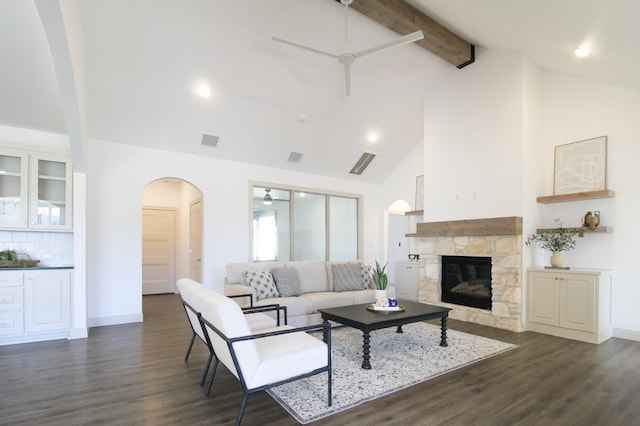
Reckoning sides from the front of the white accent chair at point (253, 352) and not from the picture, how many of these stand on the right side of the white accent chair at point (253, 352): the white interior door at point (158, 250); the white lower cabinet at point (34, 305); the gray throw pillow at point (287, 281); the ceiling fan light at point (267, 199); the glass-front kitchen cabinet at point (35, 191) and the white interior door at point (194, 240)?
0

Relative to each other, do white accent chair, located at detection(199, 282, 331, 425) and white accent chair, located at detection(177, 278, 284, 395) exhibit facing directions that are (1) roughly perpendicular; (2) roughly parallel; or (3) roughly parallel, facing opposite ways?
roughly parallel

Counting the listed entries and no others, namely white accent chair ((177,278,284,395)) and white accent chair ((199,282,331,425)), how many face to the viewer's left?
0

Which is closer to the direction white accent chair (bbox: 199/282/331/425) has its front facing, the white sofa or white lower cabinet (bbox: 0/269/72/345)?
the white sofa

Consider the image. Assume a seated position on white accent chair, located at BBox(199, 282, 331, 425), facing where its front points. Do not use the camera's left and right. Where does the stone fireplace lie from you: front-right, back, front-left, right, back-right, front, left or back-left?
front

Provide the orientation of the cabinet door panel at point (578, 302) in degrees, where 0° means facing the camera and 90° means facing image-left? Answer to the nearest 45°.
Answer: approximately 45°

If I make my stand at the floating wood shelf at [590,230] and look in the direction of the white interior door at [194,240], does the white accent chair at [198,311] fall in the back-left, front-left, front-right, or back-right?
front-left

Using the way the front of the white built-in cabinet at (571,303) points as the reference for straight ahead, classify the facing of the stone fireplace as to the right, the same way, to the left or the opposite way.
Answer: the same way

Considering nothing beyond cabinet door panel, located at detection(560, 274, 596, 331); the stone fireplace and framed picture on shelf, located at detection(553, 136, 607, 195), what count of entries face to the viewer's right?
0

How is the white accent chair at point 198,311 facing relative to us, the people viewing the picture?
facing away from the viewer and to the right of the viewer

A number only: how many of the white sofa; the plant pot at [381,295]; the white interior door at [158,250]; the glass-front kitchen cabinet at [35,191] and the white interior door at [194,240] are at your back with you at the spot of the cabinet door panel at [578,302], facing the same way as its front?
0

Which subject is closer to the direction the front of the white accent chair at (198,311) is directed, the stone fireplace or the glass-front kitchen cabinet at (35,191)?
the stone fireplace

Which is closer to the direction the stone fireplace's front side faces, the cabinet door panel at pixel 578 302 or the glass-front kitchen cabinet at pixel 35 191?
the glass-front kitchen cabinet
